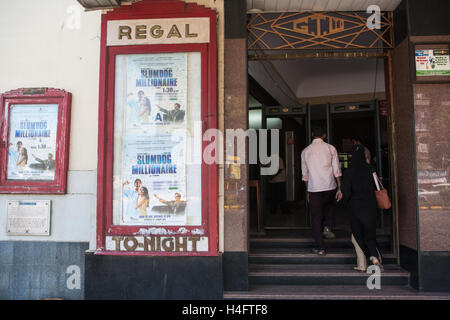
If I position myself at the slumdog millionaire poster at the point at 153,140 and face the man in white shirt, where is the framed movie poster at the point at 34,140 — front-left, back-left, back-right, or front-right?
back-left

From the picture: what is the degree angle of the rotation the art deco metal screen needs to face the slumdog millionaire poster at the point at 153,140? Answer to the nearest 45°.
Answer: approximately 45° to its right

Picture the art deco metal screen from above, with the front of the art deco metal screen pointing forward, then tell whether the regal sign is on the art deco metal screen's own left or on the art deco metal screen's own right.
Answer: on the art deco metal screen's own right

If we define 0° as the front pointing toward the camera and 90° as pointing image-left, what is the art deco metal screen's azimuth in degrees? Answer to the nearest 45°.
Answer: approximately 0°

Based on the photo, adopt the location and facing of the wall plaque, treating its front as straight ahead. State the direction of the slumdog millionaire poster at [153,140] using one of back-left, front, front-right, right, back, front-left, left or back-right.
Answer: front-left

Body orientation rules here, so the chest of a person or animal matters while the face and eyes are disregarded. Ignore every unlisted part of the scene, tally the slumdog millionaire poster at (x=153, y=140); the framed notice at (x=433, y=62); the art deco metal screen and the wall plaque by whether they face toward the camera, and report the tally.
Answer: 4

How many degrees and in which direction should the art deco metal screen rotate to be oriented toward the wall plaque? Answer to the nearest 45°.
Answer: approximately 90° to its right

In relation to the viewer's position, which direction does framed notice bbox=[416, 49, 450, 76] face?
facing the viewer

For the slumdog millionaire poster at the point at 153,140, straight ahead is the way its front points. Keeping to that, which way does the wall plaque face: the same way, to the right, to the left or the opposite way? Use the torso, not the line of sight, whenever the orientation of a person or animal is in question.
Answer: the same way

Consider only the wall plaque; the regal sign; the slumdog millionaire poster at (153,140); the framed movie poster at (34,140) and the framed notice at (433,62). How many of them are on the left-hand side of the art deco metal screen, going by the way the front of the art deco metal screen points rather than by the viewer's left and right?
1
